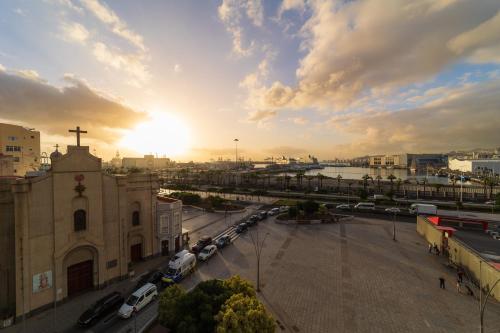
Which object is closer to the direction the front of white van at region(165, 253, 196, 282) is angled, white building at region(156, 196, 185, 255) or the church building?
the church building

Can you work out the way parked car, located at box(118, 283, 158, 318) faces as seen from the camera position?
facing the viewer and to the left of the viewer

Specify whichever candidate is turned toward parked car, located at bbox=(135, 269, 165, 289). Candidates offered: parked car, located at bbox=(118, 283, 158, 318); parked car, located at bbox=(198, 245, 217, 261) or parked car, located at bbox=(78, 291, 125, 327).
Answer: parked car, located at bbox=(198, 245, 217, 261)

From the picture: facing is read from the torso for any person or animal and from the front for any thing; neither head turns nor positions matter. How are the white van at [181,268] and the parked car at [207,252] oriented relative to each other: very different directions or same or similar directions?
same or similar directions

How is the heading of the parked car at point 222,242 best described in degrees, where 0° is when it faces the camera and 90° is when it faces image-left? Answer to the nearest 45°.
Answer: approximately 45°

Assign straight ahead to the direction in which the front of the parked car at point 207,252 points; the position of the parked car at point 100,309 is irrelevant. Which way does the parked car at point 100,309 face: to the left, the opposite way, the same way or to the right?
the same way

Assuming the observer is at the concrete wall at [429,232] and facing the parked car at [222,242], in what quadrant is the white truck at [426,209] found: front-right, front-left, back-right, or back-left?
back-right

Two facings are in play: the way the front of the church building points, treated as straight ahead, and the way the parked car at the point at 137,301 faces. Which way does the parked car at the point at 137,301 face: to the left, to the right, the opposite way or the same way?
to the right

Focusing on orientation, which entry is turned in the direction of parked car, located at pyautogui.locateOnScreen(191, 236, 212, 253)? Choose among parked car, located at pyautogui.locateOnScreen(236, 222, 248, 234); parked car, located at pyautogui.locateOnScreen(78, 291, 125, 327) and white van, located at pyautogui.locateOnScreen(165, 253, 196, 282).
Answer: parked car, located at pyautogui.locateOnScreen(236, 222, 248, 234)

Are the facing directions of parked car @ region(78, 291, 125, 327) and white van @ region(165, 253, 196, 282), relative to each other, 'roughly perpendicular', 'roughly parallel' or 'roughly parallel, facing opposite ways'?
roughly parallel

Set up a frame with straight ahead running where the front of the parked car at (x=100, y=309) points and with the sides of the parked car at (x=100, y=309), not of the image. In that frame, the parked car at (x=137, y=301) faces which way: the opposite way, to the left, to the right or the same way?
the same way

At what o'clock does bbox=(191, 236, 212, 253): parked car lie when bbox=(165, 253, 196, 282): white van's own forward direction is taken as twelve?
The parked car is roughly at 5 o'clock from the white van.

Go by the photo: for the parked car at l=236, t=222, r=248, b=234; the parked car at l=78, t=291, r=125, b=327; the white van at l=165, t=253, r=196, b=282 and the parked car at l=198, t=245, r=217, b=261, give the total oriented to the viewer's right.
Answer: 0

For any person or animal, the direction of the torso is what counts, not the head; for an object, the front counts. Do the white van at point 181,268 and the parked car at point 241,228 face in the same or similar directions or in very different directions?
same or similar directions

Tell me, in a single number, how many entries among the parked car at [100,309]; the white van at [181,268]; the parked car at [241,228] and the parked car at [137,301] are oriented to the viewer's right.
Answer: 0

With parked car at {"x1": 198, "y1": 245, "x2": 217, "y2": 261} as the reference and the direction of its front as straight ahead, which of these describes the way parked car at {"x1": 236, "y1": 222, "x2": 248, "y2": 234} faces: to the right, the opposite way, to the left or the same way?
the same way

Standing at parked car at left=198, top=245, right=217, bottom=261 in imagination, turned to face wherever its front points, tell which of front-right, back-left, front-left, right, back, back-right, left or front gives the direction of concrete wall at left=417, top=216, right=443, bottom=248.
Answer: back-left

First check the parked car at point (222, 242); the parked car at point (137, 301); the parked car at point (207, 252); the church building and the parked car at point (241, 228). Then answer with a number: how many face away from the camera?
0
